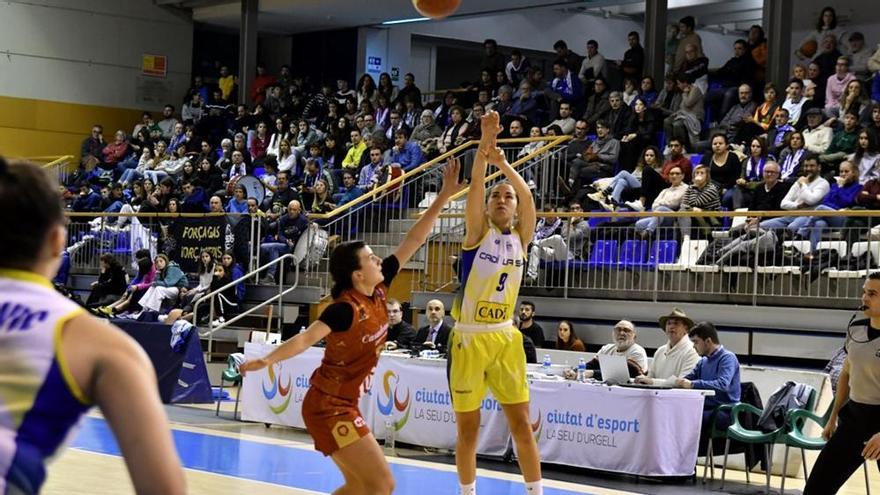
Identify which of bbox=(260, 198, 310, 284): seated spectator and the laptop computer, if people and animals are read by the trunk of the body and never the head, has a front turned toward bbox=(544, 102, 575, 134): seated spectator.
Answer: the laptop computer

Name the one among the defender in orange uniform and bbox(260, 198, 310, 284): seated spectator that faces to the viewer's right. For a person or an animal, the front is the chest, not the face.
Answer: the defender in orange uniform

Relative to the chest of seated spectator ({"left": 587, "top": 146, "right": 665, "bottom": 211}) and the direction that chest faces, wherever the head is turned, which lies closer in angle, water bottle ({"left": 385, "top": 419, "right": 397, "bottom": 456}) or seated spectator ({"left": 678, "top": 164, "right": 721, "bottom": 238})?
the water bottle

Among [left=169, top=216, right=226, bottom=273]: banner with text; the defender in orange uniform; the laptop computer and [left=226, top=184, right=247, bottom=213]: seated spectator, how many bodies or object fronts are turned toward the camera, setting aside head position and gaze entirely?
2

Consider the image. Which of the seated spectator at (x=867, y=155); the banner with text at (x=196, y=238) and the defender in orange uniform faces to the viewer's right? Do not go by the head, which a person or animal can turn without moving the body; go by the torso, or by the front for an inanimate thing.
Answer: the defender in orange uniform

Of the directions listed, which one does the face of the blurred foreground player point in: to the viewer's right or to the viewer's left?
to the viewer's right

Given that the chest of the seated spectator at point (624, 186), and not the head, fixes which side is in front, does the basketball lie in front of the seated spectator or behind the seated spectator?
in front

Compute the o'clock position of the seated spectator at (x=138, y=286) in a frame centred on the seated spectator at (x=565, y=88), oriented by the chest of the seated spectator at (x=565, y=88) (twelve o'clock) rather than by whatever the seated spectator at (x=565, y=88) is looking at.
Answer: the seated spectator at (x=138, y=286) is roughly at 1 o'clock from the seated spectator at (x=565, y=88).

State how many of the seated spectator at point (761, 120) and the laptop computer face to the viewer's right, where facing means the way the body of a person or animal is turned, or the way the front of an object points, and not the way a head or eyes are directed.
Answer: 0

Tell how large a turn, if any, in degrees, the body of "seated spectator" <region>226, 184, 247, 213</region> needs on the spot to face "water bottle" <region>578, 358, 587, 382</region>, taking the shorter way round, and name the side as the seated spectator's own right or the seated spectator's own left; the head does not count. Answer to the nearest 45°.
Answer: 0° — they already face it

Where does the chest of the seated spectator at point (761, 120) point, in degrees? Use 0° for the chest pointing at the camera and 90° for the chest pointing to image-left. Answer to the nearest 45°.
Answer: approximately 45°
